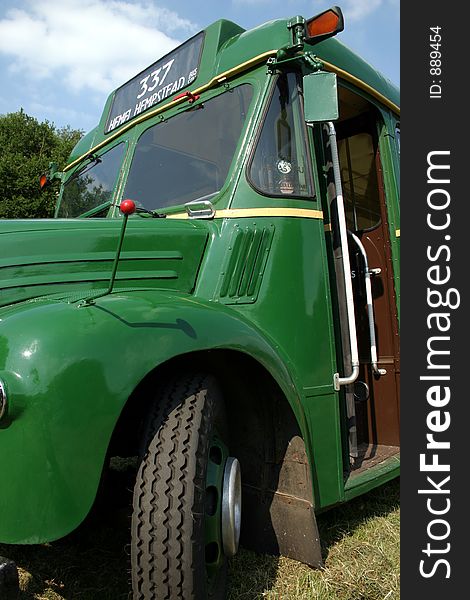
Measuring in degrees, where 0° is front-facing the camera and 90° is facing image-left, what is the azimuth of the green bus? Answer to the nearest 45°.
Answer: approximately 45°

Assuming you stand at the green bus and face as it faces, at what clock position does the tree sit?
The tree is roughly at 4 o'clock from the green bus.
